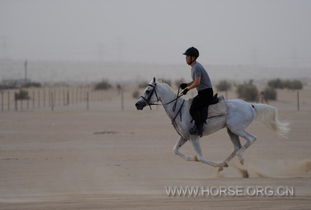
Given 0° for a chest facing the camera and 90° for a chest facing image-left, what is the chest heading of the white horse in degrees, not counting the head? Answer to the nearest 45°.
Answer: approximately 90°

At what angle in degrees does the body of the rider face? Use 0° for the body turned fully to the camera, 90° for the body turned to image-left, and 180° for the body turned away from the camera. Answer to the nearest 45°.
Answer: approximately 90°
